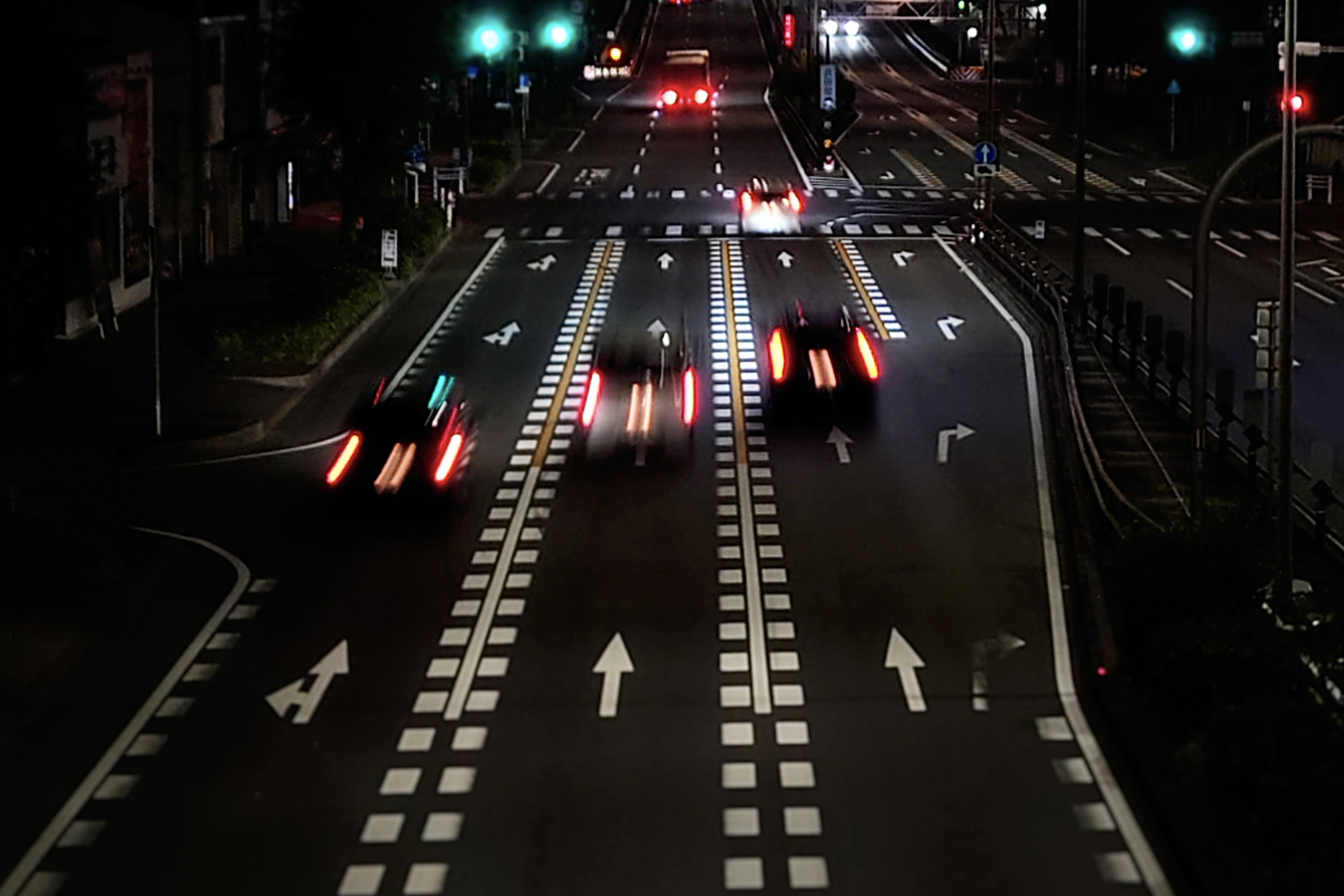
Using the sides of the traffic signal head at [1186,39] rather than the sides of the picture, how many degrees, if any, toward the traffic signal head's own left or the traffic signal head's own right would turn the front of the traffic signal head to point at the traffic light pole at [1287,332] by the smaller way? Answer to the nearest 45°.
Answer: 0° — it already faces it

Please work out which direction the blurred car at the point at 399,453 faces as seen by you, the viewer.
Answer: facing away from the viewer

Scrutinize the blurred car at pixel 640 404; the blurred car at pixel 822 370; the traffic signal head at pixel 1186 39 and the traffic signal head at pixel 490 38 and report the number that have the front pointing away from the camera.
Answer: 2

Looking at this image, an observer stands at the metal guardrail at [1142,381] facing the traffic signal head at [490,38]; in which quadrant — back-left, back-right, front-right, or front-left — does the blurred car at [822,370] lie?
front-left

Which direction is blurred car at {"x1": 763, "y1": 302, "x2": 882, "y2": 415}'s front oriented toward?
away from the camera

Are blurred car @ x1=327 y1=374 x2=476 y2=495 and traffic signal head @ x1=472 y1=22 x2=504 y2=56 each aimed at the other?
yes

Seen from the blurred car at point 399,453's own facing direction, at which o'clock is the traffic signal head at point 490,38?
The traffic signal head is roughly at 12 o'clock from the blurred car.

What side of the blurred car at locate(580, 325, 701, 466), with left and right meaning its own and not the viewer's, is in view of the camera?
back

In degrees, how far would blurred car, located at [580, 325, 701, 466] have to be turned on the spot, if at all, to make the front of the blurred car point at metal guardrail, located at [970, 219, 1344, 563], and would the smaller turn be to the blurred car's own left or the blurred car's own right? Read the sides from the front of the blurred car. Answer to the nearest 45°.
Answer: approximately 90° to the blurred car's own right

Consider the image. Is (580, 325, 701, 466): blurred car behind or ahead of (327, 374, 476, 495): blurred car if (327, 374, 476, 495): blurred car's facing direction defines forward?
ahead

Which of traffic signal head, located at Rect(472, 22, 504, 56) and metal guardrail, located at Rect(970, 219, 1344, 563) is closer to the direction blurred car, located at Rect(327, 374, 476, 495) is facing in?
the traffic signal head

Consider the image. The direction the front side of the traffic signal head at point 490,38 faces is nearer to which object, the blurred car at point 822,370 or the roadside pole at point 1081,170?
the blurred car

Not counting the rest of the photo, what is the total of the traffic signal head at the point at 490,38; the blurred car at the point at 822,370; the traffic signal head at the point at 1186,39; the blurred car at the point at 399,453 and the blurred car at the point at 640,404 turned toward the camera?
2

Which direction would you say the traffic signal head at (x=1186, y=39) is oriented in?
toward the camera
